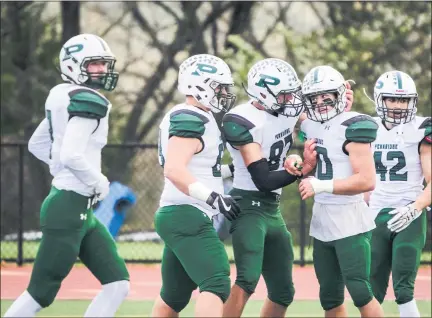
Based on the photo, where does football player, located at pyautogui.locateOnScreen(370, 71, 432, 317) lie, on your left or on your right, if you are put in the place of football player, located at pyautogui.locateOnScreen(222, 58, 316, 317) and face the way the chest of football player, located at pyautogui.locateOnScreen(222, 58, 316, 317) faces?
on your left

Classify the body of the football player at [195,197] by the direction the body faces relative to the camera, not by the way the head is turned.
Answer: to the viewer's right

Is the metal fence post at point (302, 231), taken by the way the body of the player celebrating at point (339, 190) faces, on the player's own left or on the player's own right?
on the player's own right

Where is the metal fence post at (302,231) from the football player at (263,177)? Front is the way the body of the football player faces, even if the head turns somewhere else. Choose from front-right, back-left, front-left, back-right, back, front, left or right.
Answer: back-left

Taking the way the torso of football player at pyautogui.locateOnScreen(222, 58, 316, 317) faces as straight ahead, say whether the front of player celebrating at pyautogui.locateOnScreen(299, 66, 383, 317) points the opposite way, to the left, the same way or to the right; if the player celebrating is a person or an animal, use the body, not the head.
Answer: to the right

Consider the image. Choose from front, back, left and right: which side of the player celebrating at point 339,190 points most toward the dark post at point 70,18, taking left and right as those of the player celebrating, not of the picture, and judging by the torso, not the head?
right

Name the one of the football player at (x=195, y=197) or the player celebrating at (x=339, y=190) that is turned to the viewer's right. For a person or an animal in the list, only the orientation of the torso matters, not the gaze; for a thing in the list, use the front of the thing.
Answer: the football player

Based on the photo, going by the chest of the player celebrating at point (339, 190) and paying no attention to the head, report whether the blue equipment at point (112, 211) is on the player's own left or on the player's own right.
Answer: on the player's own right

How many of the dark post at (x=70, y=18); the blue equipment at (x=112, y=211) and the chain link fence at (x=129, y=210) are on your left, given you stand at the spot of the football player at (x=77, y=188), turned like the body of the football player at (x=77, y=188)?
3

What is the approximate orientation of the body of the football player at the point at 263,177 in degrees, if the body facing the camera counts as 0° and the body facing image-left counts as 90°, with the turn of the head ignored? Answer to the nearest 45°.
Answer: approximately 315°

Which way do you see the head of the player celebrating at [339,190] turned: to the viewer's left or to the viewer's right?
to the viewer's left
